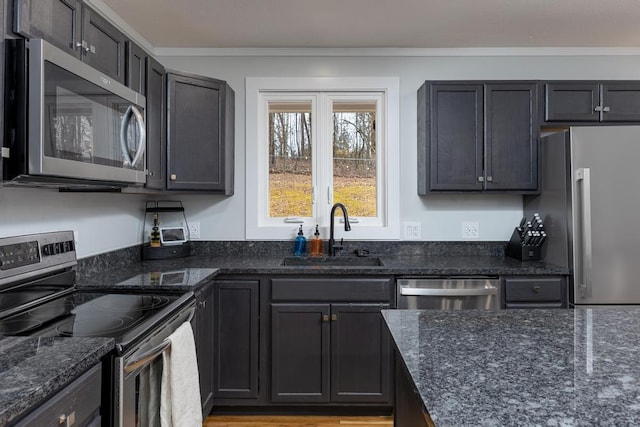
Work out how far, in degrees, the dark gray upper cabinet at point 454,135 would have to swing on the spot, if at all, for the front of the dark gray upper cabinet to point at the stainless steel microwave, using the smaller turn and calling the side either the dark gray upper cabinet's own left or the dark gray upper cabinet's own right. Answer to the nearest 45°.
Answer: approximately 45° to the dark gray upper cabinet's own right

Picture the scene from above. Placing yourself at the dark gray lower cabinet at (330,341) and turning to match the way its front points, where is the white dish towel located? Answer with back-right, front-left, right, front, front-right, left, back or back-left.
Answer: front-right

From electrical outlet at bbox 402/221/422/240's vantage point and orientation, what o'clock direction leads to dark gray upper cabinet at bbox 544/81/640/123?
The dark gray upper cabinet is roughly at 9 o'clock from the electrical outlet.

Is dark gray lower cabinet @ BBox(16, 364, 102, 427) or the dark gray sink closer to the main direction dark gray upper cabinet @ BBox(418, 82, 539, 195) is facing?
the dark gray lower cabinet

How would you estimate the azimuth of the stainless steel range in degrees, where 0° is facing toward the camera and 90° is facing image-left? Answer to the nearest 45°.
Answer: approximately 315°

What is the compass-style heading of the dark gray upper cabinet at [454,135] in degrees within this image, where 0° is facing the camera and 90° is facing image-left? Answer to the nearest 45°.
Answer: approximately 0°

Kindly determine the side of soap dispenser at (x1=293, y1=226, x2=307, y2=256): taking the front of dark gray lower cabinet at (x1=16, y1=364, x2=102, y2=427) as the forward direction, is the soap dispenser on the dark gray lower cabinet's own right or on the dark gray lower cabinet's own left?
on the dark gray lower cabinet's own left
